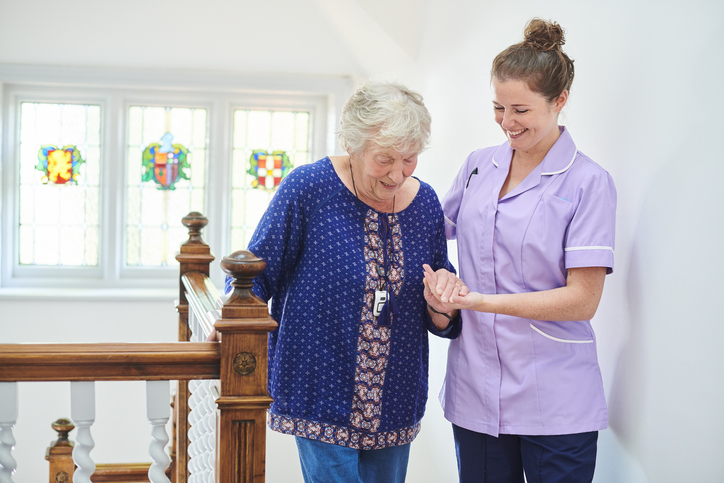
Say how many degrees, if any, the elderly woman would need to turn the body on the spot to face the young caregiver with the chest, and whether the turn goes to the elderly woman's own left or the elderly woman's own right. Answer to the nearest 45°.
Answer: approximately 45° to the elderly woman's own left

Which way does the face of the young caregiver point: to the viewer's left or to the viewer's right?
to the viewer's left

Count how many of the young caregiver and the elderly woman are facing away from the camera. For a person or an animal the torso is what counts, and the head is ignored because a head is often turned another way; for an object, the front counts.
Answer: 0

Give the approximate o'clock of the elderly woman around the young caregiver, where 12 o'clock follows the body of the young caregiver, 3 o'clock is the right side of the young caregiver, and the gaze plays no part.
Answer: The elderly woman is roughly at 1 o'clock from the young caregiver.

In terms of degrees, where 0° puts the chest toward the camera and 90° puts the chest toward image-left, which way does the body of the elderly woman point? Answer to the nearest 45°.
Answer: approximately 315°

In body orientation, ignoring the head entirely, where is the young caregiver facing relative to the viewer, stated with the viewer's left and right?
facing the viewer and to the left of the viewer

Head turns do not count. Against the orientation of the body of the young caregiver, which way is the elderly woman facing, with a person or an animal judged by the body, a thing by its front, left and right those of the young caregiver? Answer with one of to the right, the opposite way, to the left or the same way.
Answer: to the left

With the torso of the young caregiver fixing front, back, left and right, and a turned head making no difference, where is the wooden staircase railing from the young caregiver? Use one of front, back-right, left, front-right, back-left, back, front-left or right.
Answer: front
